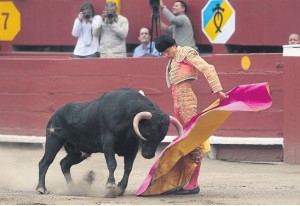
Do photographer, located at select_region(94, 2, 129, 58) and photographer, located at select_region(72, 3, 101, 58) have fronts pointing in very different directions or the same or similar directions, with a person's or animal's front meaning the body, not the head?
same or similar directions

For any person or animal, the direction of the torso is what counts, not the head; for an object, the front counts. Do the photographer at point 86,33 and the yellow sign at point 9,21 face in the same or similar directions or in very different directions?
same or similar directions

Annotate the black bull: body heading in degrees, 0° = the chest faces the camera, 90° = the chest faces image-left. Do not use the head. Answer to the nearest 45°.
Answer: approximately 315°

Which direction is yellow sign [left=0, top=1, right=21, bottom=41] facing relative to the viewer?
toward the camera

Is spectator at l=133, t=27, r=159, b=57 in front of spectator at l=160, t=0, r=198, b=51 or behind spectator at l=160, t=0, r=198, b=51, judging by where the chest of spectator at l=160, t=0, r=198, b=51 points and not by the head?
in front

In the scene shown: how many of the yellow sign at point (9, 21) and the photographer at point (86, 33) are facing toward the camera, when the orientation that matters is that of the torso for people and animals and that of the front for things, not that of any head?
2

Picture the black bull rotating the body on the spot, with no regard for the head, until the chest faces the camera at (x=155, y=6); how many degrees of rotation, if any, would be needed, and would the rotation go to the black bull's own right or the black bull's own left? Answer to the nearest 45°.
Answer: approximately 135° to the black bull's own left

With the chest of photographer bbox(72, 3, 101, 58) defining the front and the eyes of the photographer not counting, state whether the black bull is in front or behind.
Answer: in front

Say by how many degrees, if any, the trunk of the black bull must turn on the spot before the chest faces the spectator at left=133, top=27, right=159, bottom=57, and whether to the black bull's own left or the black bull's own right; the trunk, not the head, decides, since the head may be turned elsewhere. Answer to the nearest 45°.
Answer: approximately 135° to the black bull's own left

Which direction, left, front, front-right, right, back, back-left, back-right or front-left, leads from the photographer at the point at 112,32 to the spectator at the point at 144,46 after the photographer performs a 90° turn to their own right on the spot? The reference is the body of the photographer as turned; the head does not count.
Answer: back
